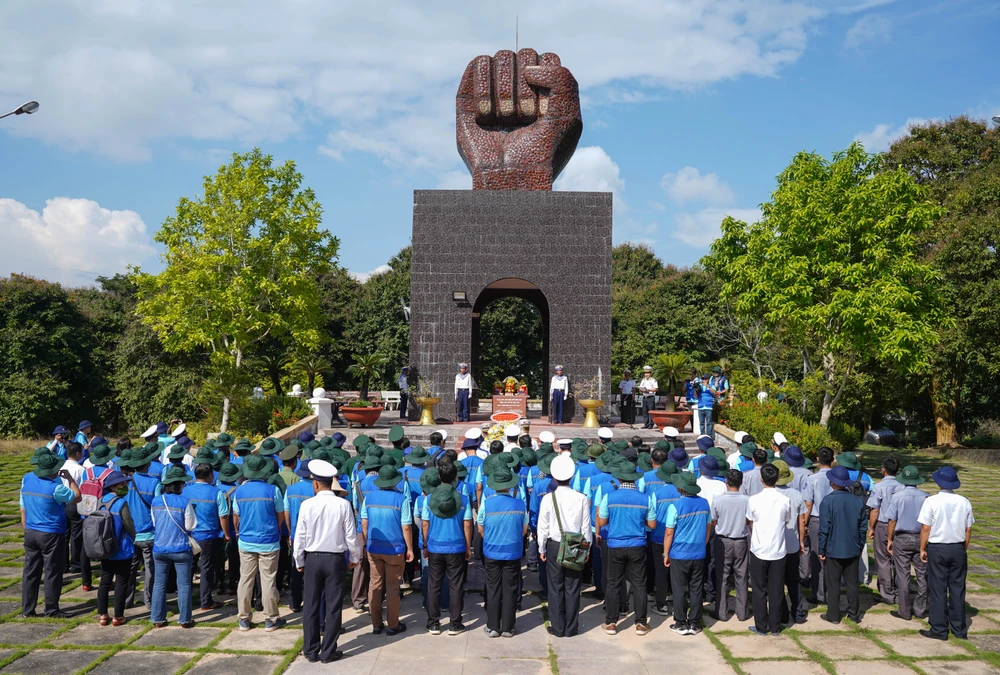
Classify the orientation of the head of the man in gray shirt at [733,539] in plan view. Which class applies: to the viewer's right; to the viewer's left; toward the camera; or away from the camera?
away from the camera

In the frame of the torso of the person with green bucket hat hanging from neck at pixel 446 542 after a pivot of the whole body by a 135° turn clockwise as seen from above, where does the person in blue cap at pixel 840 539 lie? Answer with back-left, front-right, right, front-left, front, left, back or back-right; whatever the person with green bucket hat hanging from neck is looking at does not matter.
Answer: front-left

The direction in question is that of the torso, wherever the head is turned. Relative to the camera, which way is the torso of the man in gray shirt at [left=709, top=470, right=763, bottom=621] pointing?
away from the camera

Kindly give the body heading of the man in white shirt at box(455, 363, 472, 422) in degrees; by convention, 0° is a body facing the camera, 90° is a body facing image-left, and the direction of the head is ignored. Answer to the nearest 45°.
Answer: approximately 0°

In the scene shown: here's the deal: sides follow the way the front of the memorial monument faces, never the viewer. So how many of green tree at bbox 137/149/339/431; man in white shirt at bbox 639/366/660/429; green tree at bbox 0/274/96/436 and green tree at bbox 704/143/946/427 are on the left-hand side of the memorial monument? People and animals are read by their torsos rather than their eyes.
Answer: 2

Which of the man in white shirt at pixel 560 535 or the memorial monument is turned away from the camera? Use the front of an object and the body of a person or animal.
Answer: the man in white shirt

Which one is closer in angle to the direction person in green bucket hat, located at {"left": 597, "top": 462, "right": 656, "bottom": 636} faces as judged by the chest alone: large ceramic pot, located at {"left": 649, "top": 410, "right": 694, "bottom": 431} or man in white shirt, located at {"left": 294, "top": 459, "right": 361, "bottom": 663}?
the large ceramic pot

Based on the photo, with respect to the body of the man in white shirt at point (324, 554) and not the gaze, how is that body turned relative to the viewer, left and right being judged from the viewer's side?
facing away from the viewer

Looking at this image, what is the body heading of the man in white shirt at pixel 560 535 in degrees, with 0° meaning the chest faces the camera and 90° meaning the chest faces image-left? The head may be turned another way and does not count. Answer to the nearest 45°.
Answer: approximately 180°

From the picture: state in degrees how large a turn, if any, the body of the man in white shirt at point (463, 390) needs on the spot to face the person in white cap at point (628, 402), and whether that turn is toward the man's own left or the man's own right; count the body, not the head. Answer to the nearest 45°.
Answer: approximately 90° to the man's own left

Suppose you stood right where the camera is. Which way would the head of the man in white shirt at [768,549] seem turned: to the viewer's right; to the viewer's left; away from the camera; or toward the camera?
away from the camera

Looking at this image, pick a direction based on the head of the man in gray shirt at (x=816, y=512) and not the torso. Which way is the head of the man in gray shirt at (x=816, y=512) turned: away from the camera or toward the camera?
away from the camera

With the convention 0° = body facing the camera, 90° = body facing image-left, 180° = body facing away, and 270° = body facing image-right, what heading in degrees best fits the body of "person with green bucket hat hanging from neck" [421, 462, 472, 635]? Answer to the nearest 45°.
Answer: approximately 180°

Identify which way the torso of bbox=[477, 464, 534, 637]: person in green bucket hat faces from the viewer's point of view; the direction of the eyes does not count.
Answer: away from the camera
